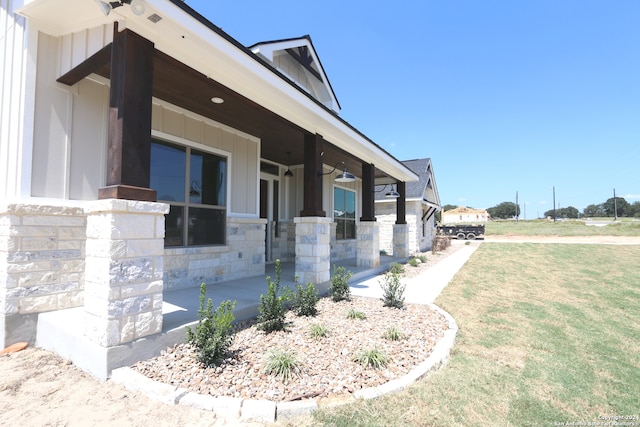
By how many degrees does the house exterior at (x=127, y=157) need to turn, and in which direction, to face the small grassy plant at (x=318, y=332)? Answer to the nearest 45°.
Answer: approximately 45° to its right

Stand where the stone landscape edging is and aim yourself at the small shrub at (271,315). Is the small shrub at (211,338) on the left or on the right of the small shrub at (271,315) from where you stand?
left

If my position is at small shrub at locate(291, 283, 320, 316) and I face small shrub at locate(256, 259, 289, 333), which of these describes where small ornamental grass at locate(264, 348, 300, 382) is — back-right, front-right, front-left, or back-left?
front-left

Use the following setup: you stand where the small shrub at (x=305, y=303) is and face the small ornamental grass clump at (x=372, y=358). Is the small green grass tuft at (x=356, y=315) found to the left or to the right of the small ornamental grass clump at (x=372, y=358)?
left

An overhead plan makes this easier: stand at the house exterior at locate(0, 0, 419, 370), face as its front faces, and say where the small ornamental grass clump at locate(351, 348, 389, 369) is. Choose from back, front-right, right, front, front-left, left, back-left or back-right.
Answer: front

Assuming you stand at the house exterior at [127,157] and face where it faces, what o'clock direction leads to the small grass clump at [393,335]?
The small grass clump is roughly at 11 o'clock from the house exterior.

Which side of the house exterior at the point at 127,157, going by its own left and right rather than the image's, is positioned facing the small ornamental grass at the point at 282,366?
front

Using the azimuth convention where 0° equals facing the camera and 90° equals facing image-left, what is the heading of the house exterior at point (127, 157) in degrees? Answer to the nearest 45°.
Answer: approximately 315°
